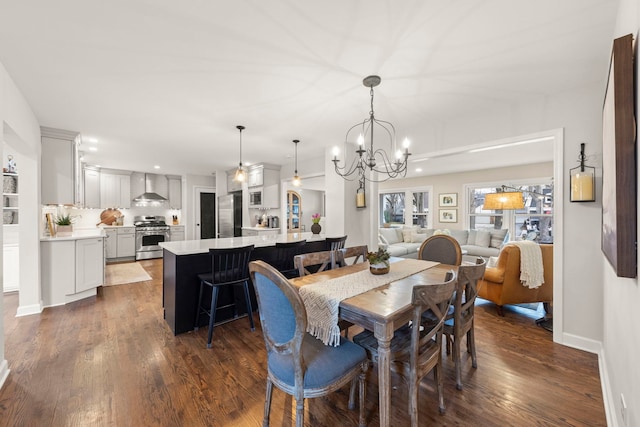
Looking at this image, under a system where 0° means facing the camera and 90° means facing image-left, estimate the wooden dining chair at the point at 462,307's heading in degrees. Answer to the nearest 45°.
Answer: approximately 135°

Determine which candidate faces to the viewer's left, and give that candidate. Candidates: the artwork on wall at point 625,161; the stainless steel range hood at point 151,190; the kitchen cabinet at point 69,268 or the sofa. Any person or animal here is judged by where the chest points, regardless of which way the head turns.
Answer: the artwork on wall

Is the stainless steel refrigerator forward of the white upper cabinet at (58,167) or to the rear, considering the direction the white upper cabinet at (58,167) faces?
forward

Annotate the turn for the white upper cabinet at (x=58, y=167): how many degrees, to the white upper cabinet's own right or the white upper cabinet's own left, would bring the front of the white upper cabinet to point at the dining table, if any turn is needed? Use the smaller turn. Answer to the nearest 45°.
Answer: approximately 90° to the white upper cabinet's own right

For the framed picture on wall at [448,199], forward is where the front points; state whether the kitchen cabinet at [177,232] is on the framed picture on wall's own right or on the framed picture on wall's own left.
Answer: on the framed picture on wall's own right

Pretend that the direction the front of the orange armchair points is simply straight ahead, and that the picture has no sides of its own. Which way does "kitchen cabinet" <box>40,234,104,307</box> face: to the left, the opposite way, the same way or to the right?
to the right

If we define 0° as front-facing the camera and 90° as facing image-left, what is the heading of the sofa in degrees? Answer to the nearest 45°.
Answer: approximately 0°

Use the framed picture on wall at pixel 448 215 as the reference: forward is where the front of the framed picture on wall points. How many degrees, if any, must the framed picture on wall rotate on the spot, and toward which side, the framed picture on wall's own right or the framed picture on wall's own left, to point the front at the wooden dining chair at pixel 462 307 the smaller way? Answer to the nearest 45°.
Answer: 0° — it already faces it

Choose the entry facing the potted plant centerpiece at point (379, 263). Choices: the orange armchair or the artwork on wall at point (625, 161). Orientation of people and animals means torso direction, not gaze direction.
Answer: the artwork on wall

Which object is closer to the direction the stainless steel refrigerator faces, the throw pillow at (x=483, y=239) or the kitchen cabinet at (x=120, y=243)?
the kitchen cabinet

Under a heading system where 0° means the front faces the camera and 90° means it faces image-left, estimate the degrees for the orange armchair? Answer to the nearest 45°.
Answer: approximately 135°

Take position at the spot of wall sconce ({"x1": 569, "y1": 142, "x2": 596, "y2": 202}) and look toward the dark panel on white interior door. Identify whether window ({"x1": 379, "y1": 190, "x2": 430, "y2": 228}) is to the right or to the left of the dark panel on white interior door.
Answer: right

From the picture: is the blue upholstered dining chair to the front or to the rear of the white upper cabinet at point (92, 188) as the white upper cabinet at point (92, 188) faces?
to the front

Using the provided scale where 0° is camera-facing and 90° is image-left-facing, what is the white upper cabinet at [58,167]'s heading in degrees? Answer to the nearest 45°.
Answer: approximately 270°

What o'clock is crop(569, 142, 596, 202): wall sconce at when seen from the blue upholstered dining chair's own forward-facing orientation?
The wall sconce is roughly at 1 o'clock from the blue upholstered dining chair.
